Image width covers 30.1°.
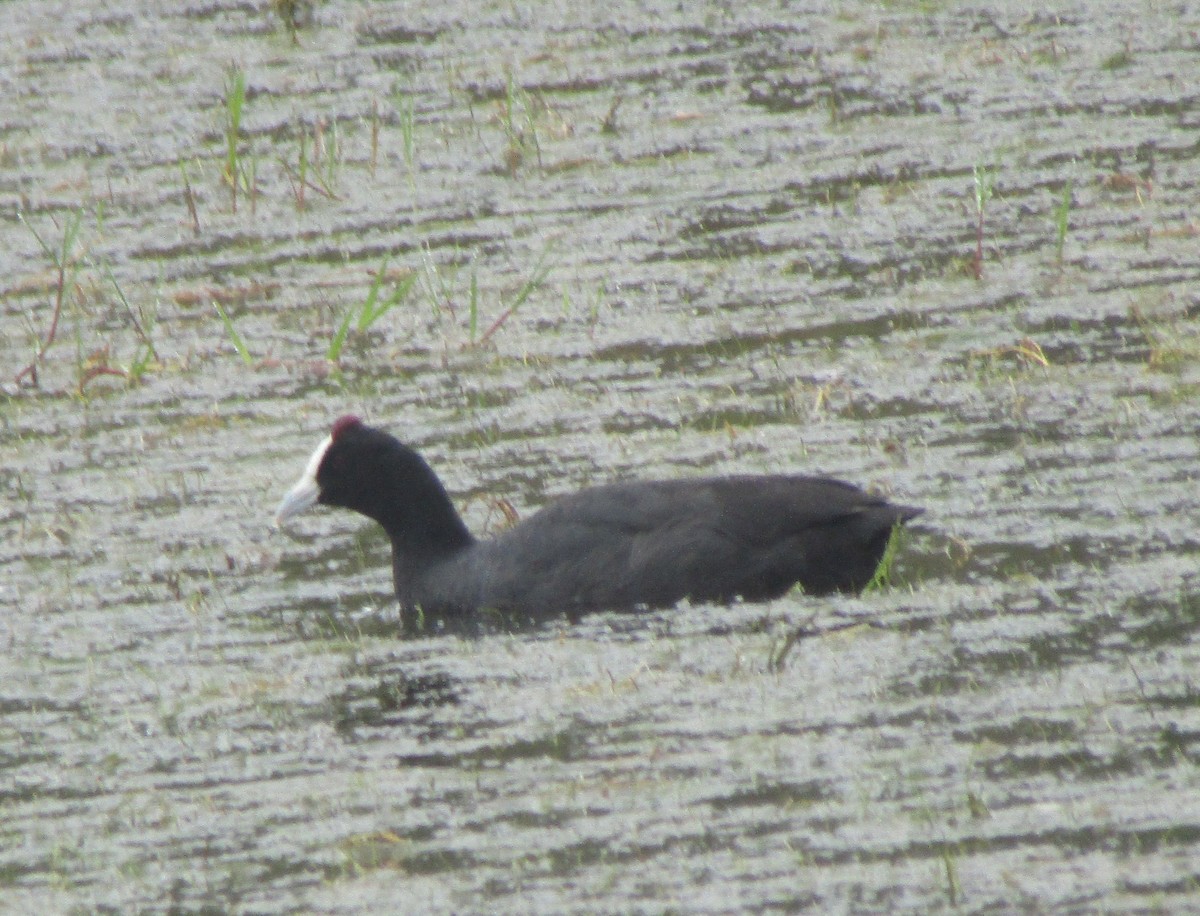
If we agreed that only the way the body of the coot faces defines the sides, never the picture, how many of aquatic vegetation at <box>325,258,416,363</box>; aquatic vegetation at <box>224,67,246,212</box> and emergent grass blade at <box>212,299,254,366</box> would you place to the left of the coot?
0

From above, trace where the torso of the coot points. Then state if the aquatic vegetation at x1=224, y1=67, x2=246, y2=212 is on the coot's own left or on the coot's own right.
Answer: on the coot's own right

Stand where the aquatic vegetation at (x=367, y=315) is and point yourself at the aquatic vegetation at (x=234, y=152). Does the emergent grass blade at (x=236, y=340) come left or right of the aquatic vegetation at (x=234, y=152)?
left

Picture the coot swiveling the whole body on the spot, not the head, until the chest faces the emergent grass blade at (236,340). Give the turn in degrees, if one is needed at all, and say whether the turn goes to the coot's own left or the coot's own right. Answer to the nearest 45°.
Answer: approximately 45° to the coot's own right

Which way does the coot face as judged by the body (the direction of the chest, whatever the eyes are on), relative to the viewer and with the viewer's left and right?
facing to the left of the viewer

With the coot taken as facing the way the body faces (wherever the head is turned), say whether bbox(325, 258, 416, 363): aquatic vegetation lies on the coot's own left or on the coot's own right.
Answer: on the coot's own right
